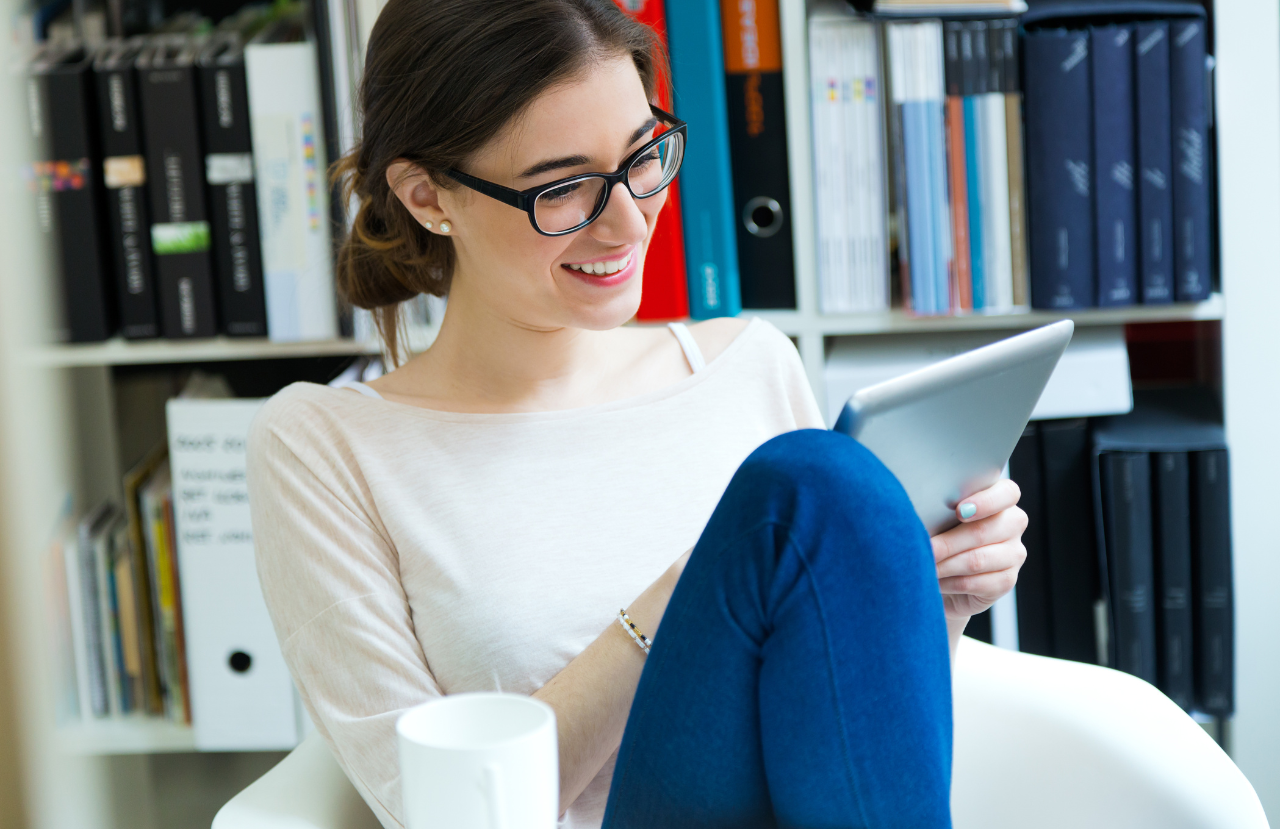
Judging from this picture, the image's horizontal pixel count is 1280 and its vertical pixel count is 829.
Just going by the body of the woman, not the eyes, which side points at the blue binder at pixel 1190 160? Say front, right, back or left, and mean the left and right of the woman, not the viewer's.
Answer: left

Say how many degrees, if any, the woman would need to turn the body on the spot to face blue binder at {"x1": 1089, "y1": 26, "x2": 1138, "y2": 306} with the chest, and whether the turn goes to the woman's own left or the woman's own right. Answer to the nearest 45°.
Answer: approximately 90° to the woman's own left

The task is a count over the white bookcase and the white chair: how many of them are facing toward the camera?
2

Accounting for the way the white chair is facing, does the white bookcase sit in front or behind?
behind

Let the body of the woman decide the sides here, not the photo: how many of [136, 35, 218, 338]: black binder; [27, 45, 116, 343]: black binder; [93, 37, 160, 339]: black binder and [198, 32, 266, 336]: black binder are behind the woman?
4

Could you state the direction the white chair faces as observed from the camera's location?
facing the viewer

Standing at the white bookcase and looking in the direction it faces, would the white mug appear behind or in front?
in front

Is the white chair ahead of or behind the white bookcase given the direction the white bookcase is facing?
ahead

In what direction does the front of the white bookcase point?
toward the camera

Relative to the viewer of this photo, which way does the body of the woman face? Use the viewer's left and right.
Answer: facing the viewer and to the right of the viewer
